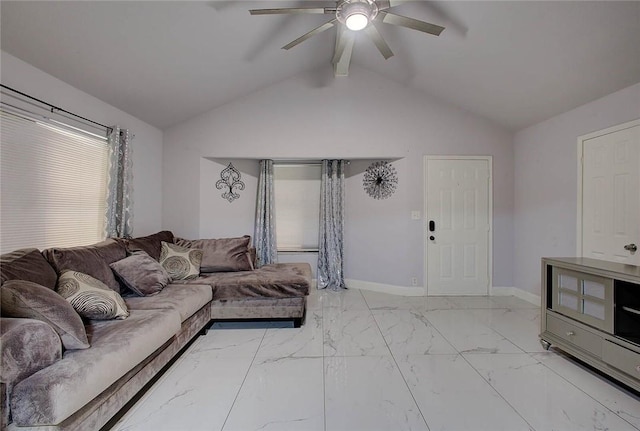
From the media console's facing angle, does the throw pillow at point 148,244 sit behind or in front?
in front

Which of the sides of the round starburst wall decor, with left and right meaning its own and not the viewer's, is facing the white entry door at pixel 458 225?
left

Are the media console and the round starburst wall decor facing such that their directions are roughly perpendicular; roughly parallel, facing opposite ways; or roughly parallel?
roughly perpendicular

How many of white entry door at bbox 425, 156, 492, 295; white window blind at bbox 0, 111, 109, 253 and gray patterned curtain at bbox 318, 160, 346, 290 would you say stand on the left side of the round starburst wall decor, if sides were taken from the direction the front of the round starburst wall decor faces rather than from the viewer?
1

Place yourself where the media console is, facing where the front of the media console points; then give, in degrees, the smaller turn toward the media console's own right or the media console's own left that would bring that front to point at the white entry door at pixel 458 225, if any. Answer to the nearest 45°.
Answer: approximately 90° to the media console's own right

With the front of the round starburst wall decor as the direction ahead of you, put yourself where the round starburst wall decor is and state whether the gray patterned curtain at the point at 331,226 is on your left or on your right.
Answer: on your right

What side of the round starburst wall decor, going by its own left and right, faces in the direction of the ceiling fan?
front

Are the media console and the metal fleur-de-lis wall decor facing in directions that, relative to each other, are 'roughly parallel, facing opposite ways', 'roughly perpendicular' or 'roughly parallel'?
roughly perpendicular

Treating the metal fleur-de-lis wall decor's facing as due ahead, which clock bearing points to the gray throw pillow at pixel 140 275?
The gray throw pillow is roughly at 1 o'clock from the metal fleur-de-lis wall decor.

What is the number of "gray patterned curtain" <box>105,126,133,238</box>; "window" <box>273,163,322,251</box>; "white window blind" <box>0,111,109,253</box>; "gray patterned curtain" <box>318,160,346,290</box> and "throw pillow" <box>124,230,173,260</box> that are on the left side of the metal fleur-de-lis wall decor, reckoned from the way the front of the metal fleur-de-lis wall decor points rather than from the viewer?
2

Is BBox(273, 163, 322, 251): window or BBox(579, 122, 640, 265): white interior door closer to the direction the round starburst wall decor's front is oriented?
the white interior door

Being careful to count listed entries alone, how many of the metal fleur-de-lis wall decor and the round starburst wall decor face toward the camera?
2

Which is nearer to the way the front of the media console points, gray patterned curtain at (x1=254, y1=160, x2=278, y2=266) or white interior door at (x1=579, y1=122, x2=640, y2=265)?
the gray patterned curtain

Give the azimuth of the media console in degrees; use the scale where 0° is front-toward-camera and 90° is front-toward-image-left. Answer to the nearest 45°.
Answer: approximately 45°

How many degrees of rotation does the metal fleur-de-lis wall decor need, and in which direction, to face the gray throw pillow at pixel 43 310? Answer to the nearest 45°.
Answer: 0° — it already faces it

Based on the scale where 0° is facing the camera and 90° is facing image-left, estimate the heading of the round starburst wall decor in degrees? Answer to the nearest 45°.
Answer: approximately 0°

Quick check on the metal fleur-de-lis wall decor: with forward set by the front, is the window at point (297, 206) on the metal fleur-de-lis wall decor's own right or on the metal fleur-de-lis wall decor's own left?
on the metal fleur-de-lis wall decor's own left
